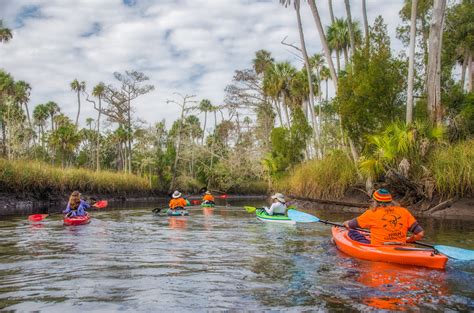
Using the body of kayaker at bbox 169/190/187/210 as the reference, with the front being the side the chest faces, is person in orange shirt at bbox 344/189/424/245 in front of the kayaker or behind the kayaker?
behind

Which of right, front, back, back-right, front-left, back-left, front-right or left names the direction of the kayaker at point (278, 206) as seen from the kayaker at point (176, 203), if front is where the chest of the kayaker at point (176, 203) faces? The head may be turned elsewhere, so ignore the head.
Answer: back-right

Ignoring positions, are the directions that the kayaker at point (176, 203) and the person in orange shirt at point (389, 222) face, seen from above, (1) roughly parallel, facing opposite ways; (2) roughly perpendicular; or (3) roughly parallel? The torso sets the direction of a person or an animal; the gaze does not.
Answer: roughly parallel

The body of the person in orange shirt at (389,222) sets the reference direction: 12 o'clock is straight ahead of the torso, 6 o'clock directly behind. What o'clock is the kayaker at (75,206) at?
The kayaker is roughly at 11 o'clock from the person in orange shirt.

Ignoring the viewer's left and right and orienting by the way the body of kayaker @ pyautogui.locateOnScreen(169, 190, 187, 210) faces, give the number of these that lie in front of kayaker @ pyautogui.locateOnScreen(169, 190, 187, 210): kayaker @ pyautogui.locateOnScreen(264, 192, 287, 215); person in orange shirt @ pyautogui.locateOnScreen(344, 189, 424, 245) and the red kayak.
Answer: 0

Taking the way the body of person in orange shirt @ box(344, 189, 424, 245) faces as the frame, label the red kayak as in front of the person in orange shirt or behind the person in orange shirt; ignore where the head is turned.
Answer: in front

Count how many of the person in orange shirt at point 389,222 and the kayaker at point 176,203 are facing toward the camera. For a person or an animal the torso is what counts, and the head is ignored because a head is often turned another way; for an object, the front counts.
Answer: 0

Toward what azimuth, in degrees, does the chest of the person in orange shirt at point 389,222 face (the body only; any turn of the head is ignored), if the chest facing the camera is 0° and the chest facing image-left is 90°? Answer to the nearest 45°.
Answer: approximately 135°

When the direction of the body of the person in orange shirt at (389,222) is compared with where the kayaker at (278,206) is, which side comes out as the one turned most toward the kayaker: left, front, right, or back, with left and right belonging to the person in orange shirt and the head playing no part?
front

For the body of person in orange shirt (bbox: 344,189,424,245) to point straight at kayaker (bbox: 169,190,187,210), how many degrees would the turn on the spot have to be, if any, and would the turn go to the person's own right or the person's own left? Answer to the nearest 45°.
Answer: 0° — they already face them

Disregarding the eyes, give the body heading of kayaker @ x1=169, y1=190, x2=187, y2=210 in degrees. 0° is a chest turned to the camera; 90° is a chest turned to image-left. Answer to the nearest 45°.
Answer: approximately 180°
